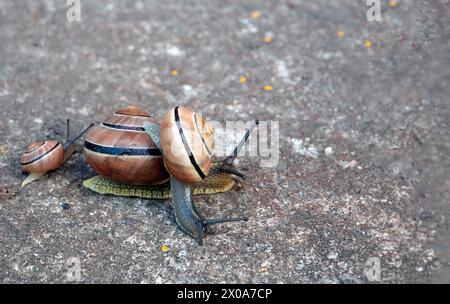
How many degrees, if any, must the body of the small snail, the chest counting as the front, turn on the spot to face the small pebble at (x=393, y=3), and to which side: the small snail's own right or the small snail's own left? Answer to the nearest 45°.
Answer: approximately 45° to the small snail's own right

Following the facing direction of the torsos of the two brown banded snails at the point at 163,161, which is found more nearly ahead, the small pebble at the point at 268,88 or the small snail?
the small pebble

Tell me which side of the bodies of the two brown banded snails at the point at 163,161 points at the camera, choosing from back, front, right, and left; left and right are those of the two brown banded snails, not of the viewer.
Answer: right

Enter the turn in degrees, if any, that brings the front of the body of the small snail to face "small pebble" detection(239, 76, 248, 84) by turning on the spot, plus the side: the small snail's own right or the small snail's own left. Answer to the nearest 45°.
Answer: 0° — it already faces it

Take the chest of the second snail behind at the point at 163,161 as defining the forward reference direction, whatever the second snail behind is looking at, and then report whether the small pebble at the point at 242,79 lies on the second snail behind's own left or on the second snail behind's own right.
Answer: on the second snail behind's own left

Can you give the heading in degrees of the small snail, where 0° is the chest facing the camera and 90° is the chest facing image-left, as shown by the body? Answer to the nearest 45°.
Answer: approximately 225°

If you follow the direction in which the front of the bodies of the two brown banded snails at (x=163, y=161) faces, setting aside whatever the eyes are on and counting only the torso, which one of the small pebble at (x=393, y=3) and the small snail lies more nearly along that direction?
the small pebble

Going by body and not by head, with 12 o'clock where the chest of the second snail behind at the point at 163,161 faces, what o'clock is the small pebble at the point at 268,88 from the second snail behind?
The small pebble is roughly at 10 o'clock from the second snail behind.
